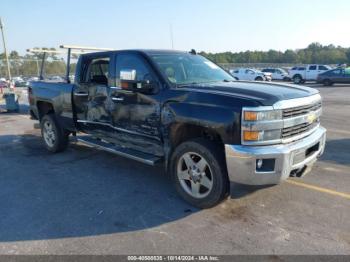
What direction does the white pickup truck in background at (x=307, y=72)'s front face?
to the viewer's right

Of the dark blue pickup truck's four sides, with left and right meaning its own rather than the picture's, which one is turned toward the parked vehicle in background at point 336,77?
left

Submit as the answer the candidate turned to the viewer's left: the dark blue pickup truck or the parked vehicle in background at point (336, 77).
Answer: the parked vehicle in background

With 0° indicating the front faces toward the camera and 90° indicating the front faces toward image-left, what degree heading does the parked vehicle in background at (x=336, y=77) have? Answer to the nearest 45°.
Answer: approximately 90°

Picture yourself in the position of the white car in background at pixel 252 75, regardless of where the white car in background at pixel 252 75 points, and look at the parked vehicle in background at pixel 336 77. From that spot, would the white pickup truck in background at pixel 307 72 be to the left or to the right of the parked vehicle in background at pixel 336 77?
left

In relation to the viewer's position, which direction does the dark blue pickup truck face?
facing the viewer and to the right of the viewer

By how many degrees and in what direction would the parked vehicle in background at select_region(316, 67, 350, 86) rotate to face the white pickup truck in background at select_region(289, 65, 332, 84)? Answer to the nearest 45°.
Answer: approximately 45° to its right

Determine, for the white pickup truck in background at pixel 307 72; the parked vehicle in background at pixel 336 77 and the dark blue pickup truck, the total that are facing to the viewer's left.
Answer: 1

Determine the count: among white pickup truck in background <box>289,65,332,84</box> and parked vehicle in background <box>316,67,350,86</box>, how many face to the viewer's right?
1
